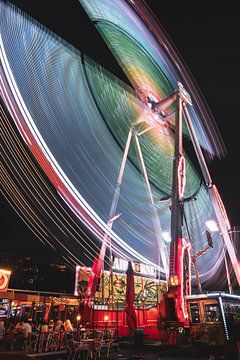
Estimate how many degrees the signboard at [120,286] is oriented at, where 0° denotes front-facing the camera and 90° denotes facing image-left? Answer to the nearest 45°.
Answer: approximately 0°

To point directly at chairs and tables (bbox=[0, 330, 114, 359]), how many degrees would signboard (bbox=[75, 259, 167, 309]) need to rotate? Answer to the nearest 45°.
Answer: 0° — it already faces it

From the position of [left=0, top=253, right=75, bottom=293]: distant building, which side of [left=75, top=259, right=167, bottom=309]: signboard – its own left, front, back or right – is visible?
back

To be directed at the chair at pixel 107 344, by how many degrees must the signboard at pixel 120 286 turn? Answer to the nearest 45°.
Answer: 0° — it already faces it

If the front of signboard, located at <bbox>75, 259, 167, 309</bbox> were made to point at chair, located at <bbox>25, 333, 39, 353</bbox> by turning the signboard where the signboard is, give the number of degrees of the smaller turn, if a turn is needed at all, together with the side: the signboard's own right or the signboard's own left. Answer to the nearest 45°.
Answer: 0° — it already faces it

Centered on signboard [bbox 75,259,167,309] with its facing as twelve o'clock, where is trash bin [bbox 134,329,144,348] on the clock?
The trash bin is roughly at 12 o'clock from the signboard.
